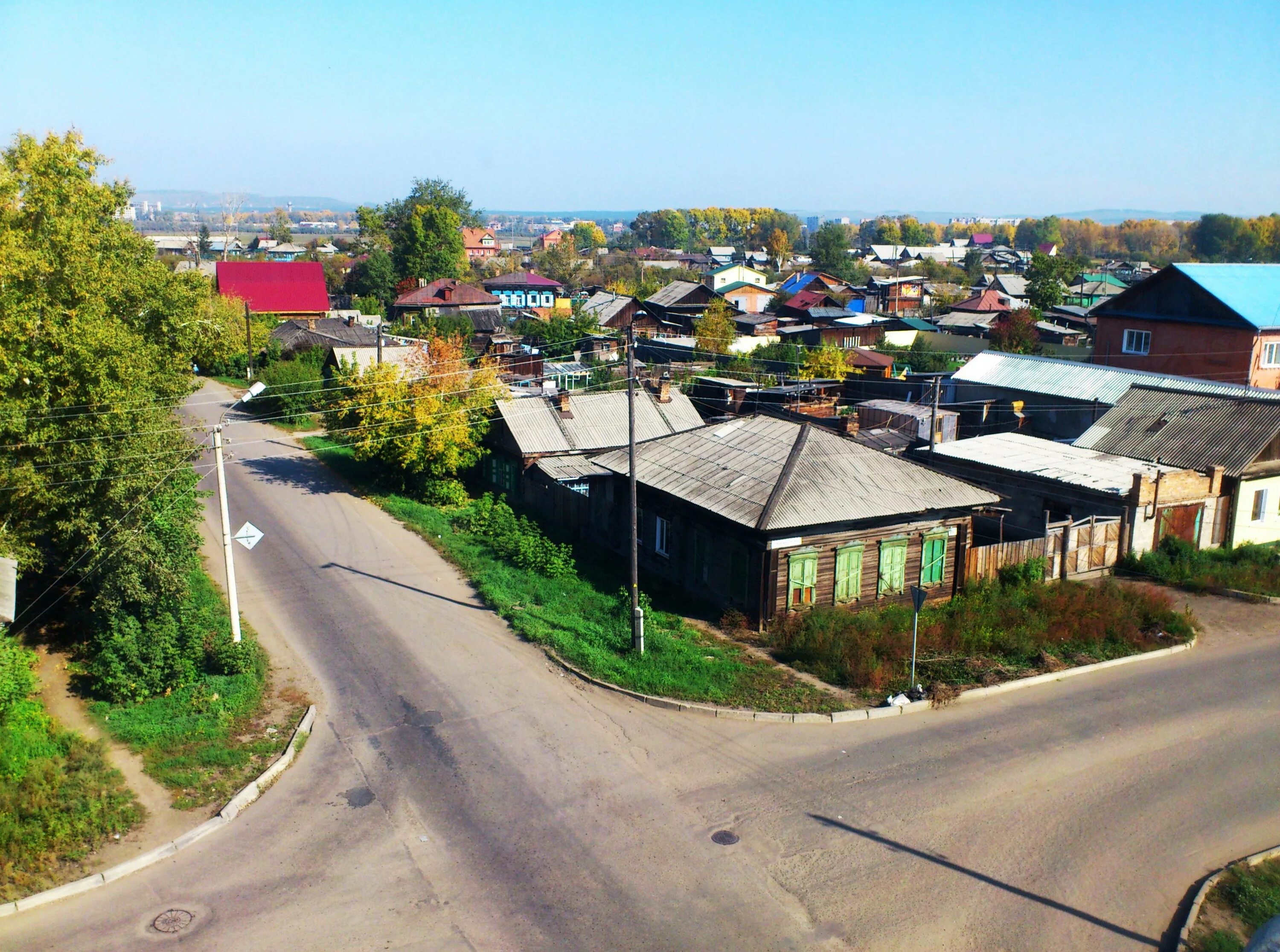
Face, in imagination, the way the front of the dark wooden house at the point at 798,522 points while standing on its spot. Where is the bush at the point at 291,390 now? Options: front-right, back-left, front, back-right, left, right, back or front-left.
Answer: back

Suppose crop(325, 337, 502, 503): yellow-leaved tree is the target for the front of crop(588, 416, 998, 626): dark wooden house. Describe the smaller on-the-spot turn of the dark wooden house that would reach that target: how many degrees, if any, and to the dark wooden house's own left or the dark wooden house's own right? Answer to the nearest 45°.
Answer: approximately 180°

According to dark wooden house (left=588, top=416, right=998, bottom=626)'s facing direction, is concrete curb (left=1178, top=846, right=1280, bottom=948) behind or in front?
in front

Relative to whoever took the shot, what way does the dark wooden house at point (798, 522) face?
facing the viewer and to the right of the viewer
